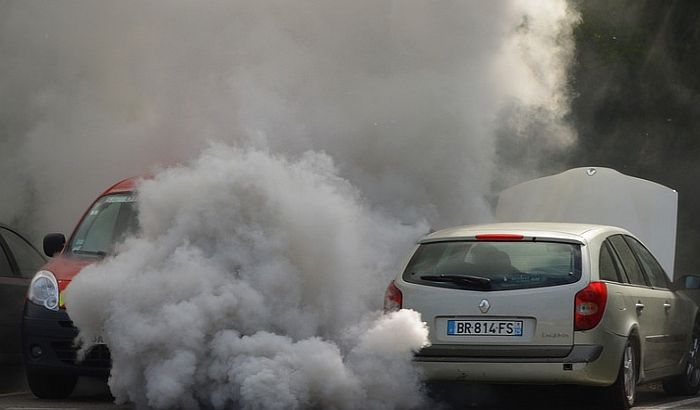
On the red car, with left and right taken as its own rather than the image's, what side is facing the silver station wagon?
left

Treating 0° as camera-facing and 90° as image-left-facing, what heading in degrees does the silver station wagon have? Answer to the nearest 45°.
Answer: approximately 225°

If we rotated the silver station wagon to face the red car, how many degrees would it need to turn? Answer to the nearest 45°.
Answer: approximately 135° to its left
